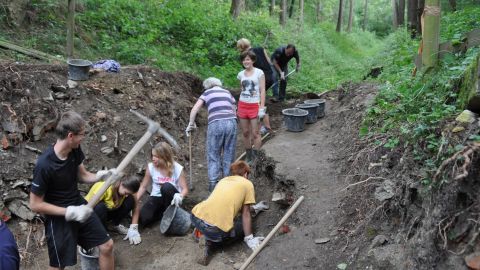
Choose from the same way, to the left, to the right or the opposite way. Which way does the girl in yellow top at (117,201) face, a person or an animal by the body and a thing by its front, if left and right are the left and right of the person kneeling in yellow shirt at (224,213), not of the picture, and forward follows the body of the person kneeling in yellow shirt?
to the right

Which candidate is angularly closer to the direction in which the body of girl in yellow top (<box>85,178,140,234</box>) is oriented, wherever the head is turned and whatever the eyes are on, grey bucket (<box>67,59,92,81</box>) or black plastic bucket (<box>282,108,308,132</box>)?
the black plastic bucket

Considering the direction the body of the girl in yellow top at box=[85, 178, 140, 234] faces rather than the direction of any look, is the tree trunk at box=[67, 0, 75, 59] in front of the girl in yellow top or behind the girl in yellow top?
behind

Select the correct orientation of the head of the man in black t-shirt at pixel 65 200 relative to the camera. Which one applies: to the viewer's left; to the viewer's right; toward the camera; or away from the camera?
to the viewer's right

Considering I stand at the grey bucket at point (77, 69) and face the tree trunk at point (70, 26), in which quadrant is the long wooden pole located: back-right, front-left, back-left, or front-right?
back-right

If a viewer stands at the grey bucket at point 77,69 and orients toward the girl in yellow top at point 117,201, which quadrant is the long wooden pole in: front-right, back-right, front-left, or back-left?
front-left

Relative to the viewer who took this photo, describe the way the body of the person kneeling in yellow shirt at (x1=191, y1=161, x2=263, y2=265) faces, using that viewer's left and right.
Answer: facing away from the viewer and to the right of the viewer

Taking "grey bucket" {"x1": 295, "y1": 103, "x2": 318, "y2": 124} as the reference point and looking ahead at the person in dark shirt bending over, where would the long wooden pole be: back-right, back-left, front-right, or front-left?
back-left

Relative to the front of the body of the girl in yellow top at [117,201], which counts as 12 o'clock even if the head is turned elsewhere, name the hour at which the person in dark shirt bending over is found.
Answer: The person in dark shirt bending over is roughly at 9 o'clock from the girl in yellow top.

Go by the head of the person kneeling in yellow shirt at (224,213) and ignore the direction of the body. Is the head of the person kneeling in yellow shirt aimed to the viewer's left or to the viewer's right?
to the viewer's right

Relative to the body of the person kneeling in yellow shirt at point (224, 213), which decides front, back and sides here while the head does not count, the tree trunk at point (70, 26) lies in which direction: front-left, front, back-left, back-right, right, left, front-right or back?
left

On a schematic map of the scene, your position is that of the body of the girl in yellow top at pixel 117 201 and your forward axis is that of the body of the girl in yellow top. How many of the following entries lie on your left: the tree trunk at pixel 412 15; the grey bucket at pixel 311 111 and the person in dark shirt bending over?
3

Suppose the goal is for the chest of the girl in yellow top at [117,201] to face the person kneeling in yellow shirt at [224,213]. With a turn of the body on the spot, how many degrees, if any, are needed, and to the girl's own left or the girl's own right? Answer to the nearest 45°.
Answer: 0° — they already face them
